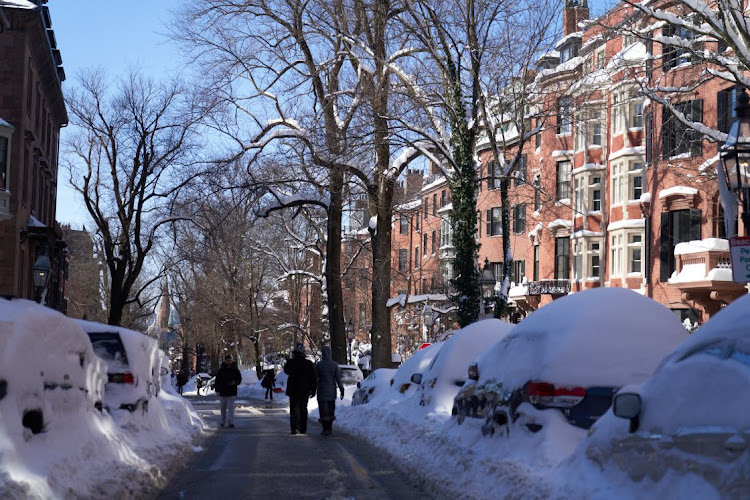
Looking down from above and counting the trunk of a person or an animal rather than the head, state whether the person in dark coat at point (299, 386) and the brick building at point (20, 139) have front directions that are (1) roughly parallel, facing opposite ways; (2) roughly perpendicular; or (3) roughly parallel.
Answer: roughly perpendicular

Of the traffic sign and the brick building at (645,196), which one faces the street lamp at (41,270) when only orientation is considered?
the brick building

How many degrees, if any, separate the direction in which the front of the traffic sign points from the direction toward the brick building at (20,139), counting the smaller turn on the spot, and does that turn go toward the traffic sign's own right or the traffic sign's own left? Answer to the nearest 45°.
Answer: approximately 135° to the traffic sign's own right

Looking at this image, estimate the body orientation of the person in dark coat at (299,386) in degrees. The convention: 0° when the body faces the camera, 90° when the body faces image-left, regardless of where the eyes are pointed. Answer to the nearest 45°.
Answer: approximately 180°

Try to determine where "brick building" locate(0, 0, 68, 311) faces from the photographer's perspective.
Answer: facing to the right of the viewer

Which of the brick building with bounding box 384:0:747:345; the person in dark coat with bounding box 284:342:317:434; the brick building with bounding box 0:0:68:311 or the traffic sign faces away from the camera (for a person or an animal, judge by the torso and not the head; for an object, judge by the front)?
the person in dark coat

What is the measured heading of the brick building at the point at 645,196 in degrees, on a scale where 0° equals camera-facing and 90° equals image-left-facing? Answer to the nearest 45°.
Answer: approximately 45°

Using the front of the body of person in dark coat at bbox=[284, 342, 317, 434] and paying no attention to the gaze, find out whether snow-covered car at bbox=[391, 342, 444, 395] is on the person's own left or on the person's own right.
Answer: on the person's own right
